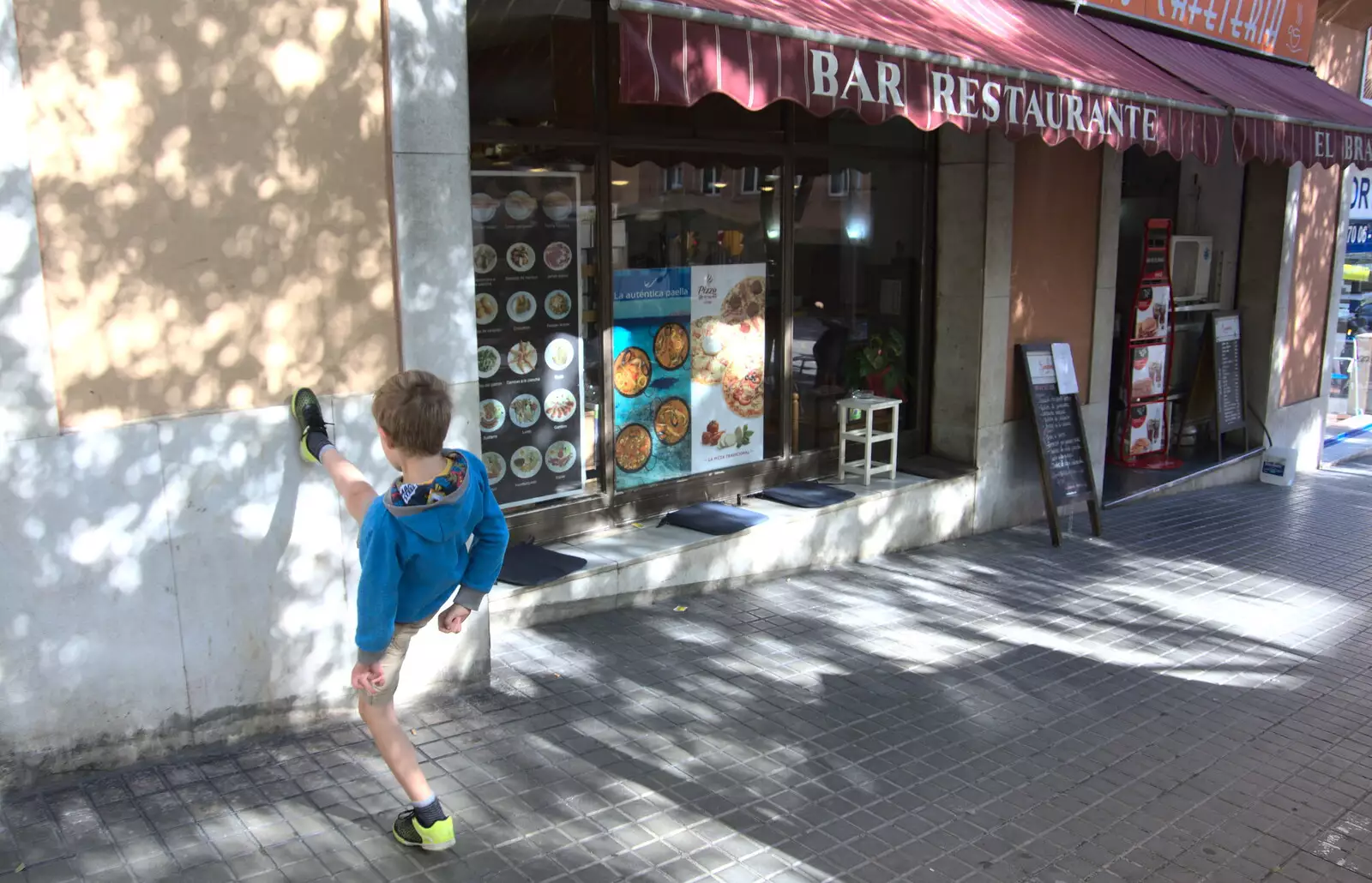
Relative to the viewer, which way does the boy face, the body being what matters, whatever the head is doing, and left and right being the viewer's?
facing away from the viewer and to the left of the viewer

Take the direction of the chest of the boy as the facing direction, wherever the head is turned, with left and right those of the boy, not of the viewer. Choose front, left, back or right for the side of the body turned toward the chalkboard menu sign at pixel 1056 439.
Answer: right

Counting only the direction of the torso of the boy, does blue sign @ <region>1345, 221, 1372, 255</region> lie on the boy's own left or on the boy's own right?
on the boy's own right

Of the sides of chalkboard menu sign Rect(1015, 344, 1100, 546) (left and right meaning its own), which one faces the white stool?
right

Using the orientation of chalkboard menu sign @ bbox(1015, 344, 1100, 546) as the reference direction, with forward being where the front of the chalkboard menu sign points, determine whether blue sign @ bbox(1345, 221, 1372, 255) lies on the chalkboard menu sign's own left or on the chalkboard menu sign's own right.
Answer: on the chalkboard menu sign's own left

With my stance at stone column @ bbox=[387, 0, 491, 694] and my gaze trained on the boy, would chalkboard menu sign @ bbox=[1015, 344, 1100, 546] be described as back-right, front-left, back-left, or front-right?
back-left

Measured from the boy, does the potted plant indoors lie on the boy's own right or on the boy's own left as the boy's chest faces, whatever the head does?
on the boy's own right

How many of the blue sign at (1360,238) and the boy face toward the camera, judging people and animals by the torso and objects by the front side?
1

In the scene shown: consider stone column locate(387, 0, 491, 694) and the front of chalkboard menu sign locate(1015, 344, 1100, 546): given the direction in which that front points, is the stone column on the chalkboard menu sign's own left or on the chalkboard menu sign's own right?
on the chalkboard menu sign's own right

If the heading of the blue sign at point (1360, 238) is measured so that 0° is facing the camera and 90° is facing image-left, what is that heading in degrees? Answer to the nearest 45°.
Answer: approximately 0°

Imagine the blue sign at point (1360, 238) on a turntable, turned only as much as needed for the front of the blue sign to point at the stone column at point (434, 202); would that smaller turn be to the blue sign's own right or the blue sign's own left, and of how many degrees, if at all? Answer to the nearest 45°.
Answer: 0° — it already faces it

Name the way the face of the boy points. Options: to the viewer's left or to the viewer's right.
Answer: to the viewer's left

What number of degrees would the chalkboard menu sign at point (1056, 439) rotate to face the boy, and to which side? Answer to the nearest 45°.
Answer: approximately 45° to its right
